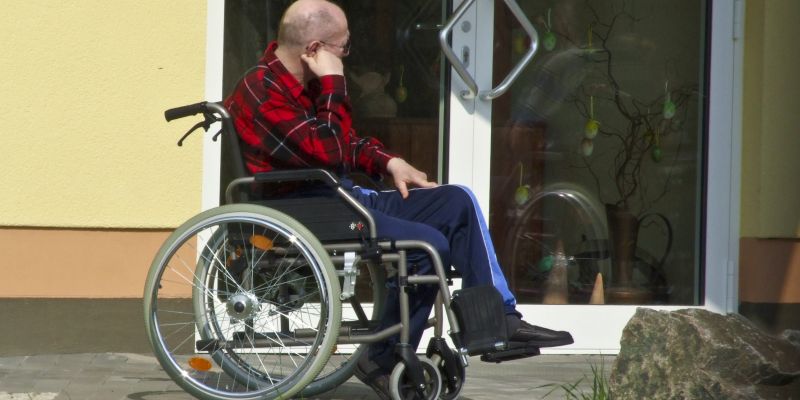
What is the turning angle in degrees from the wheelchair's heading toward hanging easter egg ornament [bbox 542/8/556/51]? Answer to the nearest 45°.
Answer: approximately 45° to its left

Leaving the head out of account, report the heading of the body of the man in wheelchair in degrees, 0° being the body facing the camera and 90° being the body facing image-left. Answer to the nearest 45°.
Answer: approximately 270°

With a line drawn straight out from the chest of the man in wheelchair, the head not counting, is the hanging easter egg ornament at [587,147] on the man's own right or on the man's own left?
on the man's own left

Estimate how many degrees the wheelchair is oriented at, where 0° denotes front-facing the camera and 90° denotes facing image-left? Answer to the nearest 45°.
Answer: approximately 270°

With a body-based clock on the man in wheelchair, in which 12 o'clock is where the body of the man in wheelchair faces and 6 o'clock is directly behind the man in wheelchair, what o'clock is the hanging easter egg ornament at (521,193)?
The hanging easter egg ornament is roughly at 10 o'clock from the man in wheelchair.
